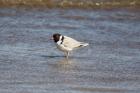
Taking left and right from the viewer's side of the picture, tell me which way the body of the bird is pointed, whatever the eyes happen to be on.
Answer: facing to the left of the viewer
